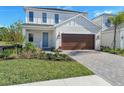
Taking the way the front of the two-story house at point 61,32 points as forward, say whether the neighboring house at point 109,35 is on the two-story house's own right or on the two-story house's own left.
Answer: on the two-story house's own left

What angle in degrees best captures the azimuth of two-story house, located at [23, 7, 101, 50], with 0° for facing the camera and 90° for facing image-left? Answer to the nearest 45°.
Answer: approximately 0°

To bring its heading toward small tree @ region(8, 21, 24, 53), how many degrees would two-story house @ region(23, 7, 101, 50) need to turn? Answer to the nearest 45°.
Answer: approximately 45° to its right

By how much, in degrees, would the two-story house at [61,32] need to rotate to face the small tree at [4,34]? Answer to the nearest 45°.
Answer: approximately 45° to its right
